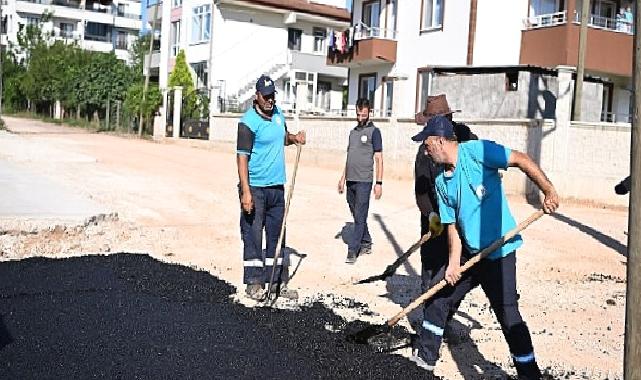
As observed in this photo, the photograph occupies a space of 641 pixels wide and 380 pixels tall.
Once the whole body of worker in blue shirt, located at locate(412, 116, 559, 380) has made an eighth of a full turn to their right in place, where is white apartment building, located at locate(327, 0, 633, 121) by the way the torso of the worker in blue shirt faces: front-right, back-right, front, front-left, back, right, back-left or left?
right

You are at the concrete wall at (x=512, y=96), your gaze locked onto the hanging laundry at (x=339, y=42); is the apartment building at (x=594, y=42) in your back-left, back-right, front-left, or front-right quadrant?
front-right

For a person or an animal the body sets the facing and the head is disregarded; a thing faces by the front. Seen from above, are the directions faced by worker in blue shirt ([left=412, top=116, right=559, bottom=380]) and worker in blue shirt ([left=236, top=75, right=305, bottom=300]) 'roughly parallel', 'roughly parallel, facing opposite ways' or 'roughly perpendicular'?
roughly perpendicular

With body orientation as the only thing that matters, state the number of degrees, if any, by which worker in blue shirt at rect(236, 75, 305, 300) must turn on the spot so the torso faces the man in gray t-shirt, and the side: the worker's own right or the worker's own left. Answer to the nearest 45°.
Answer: approximately 90° to the worker's own left

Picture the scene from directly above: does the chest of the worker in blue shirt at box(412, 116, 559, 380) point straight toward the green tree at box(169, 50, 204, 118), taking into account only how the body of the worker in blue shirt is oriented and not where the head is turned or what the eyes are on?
no

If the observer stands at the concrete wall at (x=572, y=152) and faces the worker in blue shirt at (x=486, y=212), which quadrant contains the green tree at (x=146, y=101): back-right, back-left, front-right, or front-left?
back-right

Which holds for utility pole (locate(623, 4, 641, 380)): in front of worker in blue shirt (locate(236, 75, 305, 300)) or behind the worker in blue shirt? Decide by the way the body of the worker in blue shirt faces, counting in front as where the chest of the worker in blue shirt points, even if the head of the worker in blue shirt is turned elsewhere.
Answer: in front

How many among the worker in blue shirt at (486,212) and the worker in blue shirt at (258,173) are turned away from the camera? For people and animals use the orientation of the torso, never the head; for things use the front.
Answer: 0

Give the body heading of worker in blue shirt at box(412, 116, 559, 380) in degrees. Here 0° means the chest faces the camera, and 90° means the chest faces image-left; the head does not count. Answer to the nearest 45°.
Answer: approximately 45°

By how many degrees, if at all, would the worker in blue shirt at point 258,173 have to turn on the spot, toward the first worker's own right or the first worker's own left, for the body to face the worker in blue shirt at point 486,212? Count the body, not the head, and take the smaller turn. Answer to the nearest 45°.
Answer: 0° — they already face them

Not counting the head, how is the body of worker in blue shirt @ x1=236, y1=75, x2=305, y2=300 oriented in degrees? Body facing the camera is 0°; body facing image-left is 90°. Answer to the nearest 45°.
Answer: approximately 315°

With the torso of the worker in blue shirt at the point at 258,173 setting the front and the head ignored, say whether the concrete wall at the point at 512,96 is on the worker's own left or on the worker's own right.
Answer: on the worker's own left
